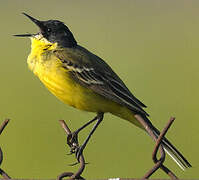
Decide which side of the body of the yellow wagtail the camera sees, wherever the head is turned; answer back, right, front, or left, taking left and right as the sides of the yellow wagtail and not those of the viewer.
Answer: left
